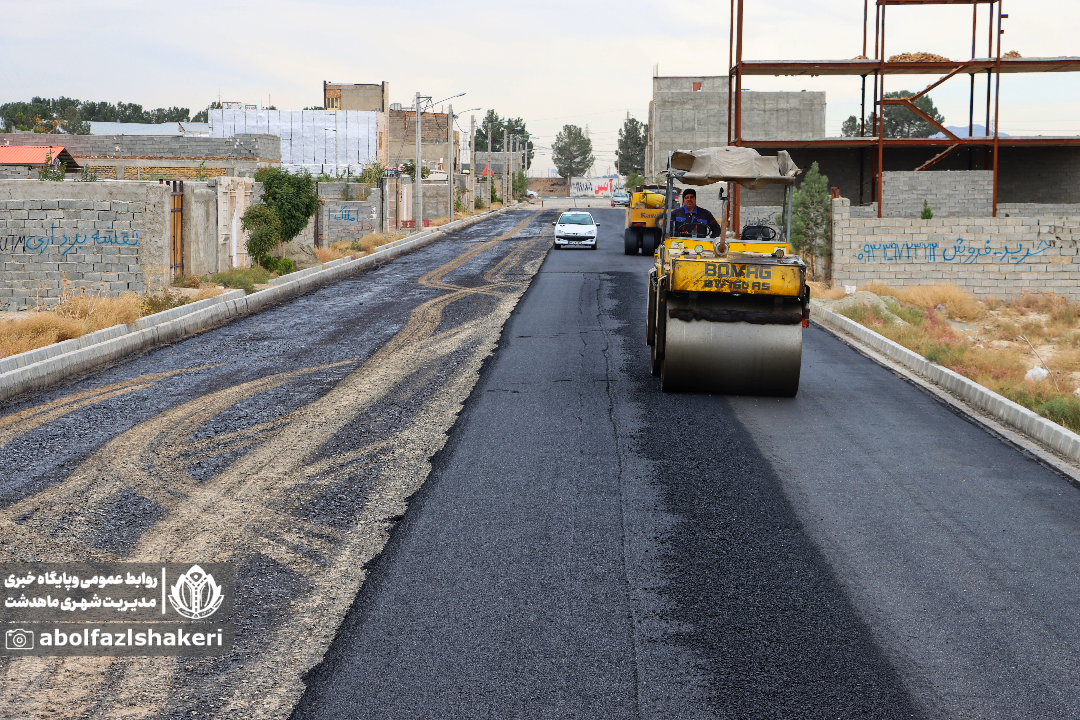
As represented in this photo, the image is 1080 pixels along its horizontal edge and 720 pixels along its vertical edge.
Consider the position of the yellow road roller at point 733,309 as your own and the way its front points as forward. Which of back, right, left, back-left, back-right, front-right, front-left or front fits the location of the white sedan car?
back

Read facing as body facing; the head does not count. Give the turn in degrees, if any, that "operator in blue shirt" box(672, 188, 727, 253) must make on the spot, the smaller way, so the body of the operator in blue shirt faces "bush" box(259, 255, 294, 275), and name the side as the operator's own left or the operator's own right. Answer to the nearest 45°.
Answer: approximately 135° to the operator's own right

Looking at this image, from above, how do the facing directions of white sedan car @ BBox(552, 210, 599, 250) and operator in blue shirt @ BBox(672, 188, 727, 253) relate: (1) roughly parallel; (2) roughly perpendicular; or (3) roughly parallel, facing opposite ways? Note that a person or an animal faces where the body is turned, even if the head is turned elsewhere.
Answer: roughly parallel

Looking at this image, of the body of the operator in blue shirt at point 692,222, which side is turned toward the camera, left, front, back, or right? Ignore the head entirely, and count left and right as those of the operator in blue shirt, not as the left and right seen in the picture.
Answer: front

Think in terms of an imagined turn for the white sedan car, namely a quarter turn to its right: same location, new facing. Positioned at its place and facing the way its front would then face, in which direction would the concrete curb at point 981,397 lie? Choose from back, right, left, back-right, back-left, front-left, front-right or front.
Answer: left

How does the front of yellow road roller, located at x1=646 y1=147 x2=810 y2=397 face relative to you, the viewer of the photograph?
facing the viewer
